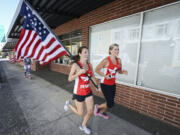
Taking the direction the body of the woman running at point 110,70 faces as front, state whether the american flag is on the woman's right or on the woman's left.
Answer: on the woman's right
